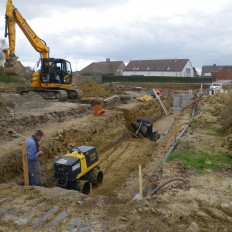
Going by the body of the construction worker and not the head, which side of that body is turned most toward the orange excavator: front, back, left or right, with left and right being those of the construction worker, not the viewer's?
left

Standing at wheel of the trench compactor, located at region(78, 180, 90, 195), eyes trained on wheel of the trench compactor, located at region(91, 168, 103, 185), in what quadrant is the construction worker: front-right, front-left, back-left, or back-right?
back-left

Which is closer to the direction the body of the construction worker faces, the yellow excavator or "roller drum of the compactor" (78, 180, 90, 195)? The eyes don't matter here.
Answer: the roller drum of the compactor

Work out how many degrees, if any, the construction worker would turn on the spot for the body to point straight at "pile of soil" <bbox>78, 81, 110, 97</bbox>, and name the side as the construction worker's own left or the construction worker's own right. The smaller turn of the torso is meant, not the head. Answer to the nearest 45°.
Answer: approximately 90° to the construction worker's own left

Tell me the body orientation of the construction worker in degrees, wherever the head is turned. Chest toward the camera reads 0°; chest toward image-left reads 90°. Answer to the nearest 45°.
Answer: approximately 270°

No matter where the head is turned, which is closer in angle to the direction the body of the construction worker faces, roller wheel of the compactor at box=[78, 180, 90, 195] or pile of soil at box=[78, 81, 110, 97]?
the roller wheel of the compactor

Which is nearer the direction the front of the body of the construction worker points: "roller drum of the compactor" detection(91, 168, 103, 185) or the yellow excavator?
the roller drum of the compactor

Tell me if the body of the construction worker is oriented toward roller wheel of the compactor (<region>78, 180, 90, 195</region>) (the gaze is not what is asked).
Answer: yes
